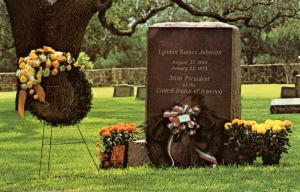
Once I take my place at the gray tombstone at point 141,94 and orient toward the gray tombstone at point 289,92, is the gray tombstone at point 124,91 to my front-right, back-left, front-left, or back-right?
back-left

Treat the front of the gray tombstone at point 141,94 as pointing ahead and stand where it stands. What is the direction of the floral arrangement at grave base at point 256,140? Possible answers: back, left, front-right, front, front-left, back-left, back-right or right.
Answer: front

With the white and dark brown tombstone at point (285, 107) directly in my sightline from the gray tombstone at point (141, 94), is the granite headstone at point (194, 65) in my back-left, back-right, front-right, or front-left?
front-right

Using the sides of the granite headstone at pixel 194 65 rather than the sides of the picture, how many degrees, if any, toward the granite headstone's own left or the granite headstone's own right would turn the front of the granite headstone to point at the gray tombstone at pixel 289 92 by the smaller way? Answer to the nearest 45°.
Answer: approximately 180°

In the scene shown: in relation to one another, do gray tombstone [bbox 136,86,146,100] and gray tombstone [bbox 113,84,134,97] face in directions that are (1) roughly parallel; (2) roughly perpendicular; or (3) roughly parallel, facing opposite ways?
roughly parallel

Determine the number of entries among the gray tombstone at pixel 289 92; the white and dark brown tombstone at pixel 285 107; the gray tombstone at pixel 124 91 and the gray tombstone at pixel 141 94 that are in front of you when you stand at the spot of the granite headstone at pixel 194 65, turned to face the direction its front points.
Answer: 0

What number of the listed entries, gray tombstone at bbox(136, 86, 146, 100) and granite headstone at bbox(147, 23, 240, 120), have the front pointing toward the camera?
2

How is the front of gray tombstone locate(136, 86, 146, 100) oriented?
toward the camera

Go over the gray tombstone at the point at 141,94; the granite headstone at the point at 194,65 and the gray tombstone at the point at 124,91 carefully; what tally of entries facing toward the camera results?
3

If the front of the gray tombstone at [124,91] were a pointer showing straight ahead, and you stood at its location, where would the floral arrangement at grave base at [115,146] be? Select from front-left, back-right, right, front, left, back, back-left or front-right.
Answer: front

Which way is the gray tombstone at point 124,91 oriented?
toward the camera

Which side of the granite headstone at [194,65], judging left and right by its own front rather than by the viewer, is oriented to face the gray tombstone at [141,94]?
back

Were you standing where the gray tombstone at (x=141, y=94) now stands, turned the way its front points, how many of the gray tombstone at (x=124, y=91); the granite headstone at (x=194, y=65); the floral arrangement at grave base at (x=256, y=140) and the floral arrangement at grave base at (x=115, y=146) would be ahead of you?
3

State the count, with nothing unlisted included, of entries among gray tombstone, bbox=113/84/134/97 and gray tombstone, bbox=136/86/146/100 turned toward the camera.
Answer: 2

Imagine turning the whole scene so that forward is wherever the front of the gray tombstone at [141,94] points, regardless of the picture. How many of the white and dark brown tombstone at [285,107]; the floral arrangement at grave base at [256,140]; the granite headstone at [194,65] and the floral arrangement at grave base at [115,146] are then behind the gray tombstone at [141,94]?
0

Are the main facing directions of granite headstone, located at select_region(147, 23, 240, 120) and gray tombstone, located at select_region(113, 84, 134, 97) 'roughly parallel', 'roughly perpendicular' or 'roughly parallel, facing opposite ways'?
roughly parallel

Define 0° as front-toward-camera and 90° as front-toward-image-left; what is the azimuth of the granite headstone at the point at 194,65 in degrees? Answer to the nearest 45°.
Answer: approximately 0°
